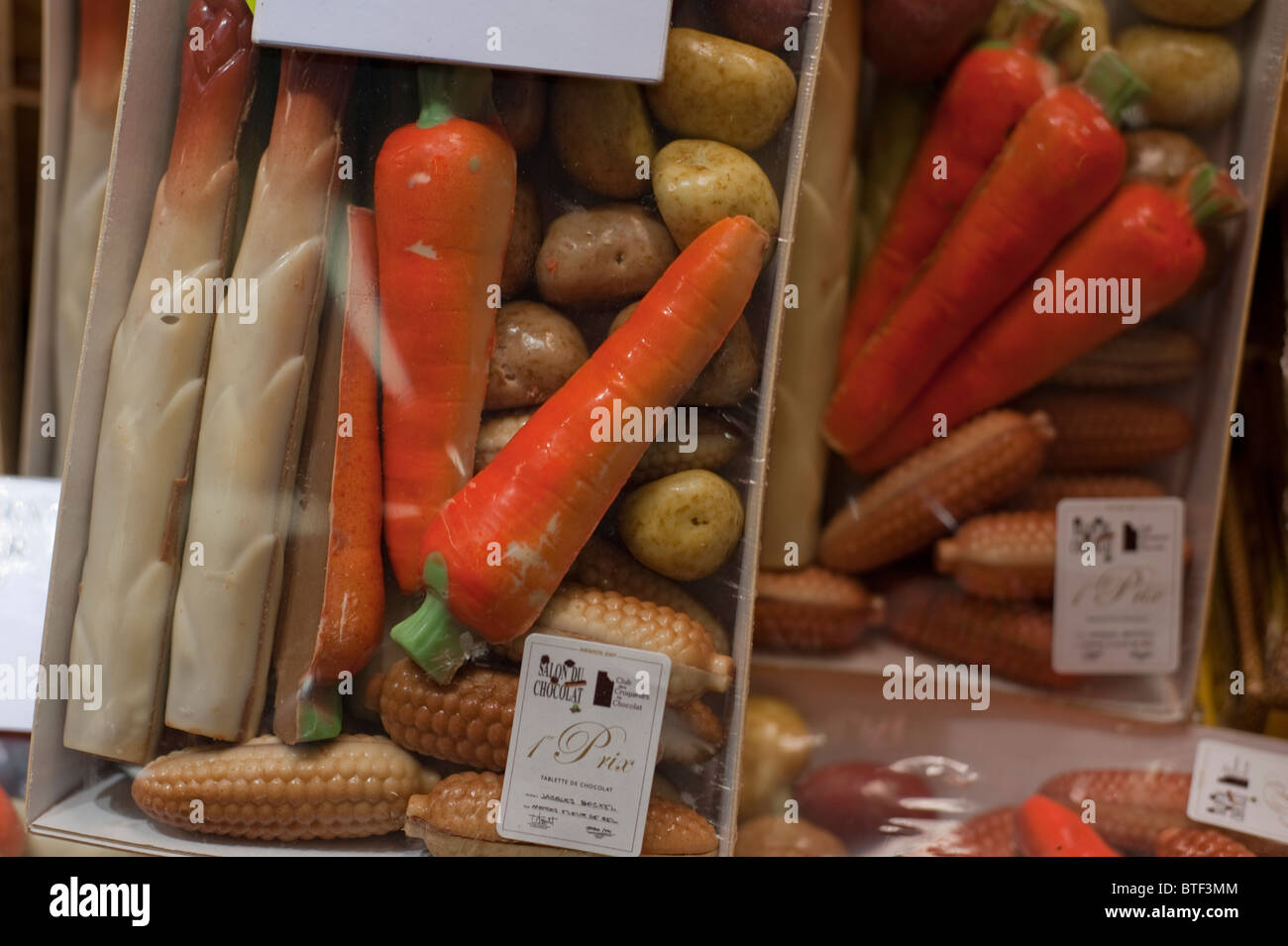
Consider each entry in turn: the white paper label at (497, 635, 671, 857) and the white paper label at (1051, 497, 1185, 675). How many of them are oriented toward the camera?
2

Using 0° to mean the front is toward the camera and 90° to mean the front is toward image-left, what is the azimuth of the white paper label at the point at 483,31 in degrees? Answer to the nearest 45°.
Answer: approximately 0°

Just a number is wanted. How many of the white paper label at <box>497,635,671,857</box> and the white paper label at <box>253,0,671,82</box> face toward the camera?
2

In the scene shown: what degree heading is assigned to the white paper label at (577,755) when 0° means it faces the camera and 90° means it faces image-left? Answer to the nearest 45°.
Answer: approximately 0°
